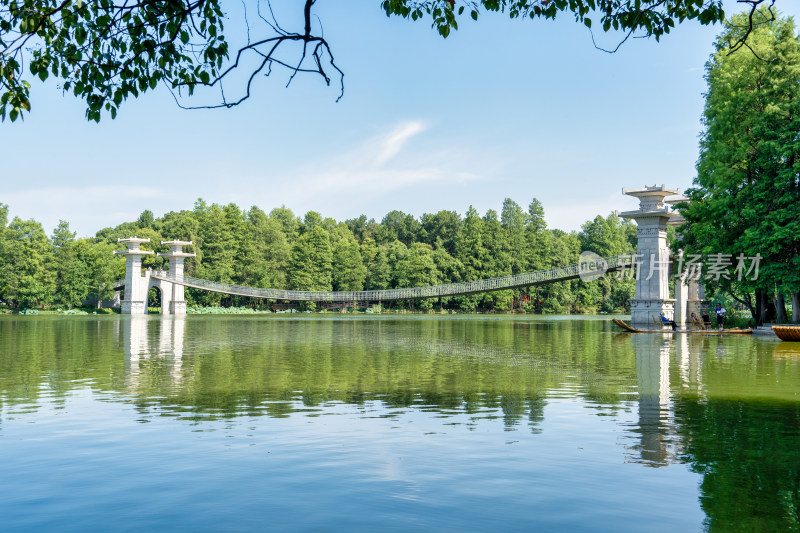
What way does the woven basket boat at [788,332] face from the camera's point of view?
to the viewer's left
